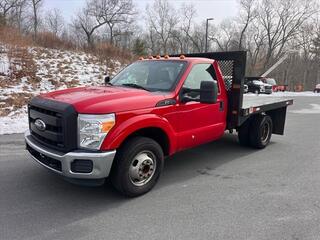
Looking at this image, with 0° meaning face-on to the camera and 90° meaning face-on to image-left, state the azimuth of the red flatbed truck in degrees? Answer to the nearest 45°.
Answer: approximately 45°
